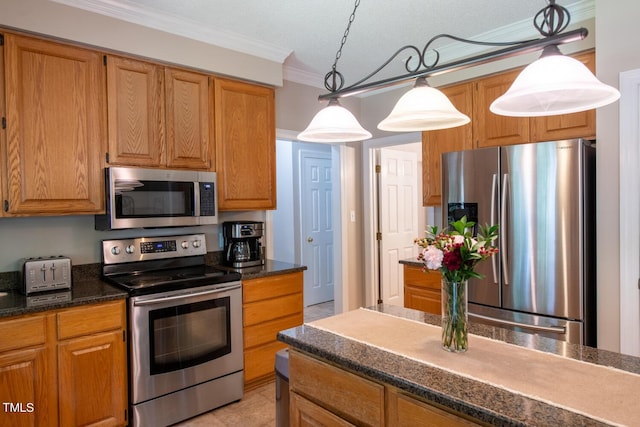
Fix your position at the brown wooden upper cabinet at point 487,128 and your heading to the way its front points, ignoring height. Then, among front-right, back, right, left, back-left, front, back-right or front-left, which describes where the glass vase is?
front-left

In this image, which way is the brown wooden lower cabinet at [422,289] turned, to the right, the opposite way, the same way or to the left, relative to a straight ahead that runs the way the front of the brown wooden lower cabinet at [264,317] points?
to the right

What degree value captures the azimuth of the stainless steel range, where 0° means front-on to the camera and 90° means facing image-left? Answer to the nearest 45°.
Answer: approximately 315°

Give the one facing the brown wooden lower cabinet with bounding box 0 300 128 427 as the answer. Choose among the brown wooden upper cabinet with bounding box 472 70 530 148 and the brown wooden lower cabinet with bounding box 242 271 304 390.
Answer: the brown wooden upper cabinet

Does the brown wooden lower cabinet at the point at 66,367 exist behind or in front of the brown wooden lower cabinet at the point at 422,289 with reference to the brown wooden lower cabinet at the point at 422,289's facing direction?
in front

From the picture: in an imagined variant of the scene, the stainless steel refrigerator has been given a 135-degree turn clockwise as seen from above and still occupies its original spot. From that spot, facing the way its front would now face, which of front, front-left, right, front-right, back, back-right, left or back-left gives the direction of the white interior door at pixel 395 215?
front-left

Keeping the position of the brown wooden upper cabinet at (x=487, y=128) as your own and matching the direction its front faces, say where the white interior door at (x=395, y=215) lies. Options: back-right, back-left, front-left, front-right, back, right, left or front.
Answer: right

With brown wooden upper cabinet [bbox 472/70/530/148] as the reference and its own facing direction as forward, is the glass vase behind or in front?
in front

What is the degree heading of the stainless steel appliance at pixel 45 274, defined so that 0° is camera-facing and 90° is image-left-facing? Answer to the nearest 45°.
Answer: approximately 0°

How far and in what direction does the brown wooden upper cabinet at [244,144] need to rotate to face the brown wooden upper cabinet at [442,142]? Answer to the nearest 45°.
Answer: approximately 45° to its left

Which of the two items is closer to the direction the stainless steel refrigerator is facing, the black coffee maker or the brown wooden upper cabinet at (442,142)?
the black coffee maker
